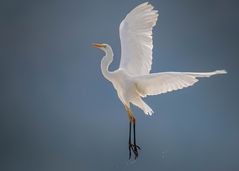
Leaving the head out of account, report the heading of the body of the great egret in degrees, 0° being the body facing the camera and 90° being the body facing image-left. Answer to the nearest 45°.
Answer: approximately 90°
